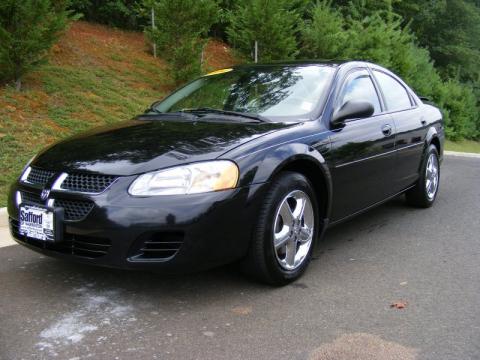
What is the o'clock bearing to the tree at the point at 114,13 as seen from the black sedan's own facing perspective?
The tree is roughly at 4 o'clock from the black sedan.

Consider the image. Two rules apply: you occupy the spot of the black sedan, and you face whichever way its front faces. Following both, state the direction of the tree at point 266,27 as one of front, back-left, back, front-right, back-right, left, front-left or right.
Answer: back-right

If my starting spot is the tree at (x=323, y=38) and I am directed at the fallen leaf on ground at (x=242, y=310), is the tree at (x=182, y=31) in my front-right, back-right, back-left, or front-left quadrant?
front-right

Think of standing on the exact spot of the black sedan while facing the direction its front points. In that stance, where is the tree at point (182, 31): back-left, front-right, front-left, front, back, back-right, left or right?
back-right

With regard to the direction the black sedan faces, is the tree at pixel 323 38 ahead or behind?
behind

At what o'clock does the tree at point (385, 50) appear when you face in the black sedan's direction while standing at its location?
The tree is roughly at 5 o'clock from the black sedan.

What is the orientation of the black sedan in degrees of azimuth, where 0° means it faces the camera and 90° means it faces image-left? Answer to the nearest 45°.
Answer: approximately 45°
